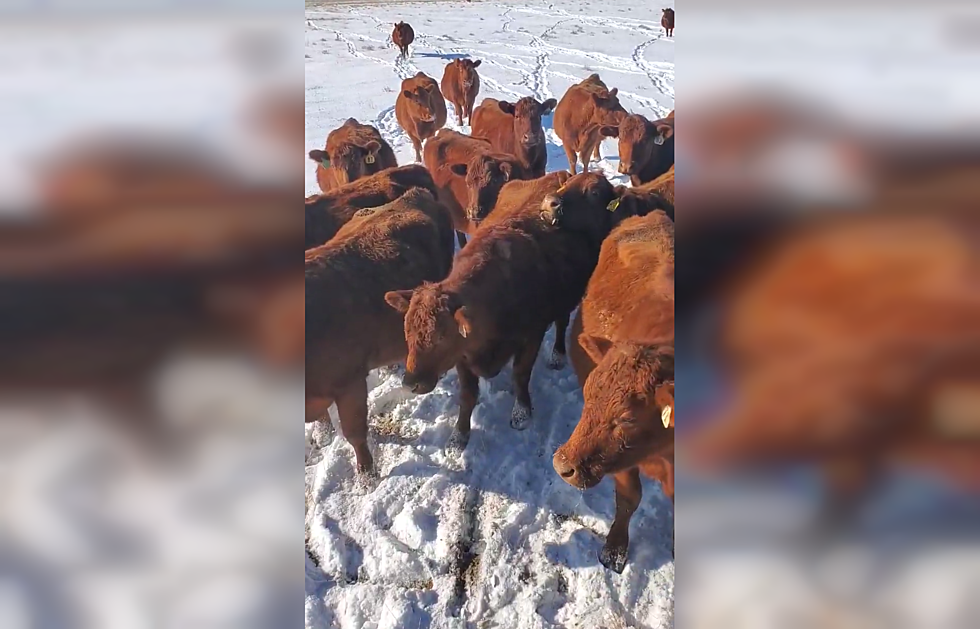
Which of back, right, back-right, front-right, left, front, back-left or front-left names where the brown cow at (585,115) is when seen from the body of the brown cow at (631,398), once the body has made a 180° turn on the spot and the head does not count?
front-left

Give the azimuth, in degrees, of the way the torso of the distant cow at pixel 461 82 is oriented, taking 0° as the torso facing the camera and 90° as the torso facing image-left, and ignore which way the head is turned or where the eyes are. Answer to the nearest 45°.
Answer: approximately 0°

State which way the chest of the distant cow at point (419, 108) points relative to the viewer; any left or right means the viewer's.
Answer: facing the viewer

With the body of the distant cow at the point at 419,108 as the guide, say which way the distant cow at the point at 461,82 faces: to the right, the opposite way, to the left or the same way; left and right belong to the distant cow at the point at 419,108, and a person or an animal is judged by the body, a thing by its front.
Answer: the same way

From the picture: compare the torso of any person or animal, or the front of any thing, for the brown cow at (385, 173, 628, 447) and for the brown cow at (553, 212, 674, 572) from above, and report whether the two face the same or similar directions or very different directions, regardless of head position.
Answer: same or similar directions

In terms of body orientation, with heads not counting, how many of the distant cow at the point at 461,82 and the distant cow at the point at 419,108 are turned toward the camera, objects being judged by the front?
2

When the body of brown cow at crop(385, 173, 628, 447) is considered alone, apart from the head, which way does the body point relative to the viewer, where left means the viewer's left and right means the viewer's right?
facing the viewer and to the left of the viewer

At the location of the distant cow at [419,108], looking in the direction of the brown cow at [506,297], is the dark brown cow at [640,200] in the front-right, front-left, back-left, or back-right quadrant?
front-left

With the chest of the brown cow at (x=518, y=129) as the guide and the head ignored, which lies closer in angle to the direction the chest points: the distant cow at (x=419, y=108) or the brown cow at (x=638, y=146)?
the brown cow
